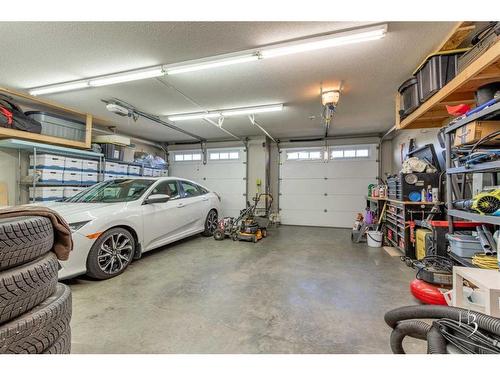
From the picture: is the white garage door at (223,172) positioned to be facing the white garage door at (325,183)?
no

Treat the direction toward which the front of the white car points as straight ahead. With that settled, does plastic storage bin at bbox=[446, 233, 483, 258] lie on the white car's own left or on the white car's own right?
on the white car's own left

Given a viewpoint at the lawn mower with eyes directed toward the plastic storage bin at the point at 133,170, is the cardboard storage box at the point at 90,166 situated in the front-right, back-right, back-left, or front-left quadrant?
front-left

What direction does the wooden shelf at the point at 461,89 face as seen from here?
to the viewer's left

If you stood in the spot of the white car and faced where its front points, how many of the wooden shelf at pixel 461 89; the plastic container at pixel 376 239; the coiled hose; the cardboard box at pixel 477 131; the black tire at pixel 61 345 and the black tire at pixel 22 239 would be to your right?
0

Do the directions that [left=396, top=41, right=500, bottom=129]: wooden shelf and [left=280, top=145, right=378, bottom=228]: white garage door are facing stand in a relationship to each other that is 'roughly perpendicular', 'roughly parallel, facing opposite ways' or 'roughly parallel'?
roughly perpendicular

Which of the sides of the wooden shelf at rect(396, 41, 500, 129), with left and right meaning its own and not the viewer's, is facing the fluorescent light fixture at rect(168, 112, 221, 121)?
front
